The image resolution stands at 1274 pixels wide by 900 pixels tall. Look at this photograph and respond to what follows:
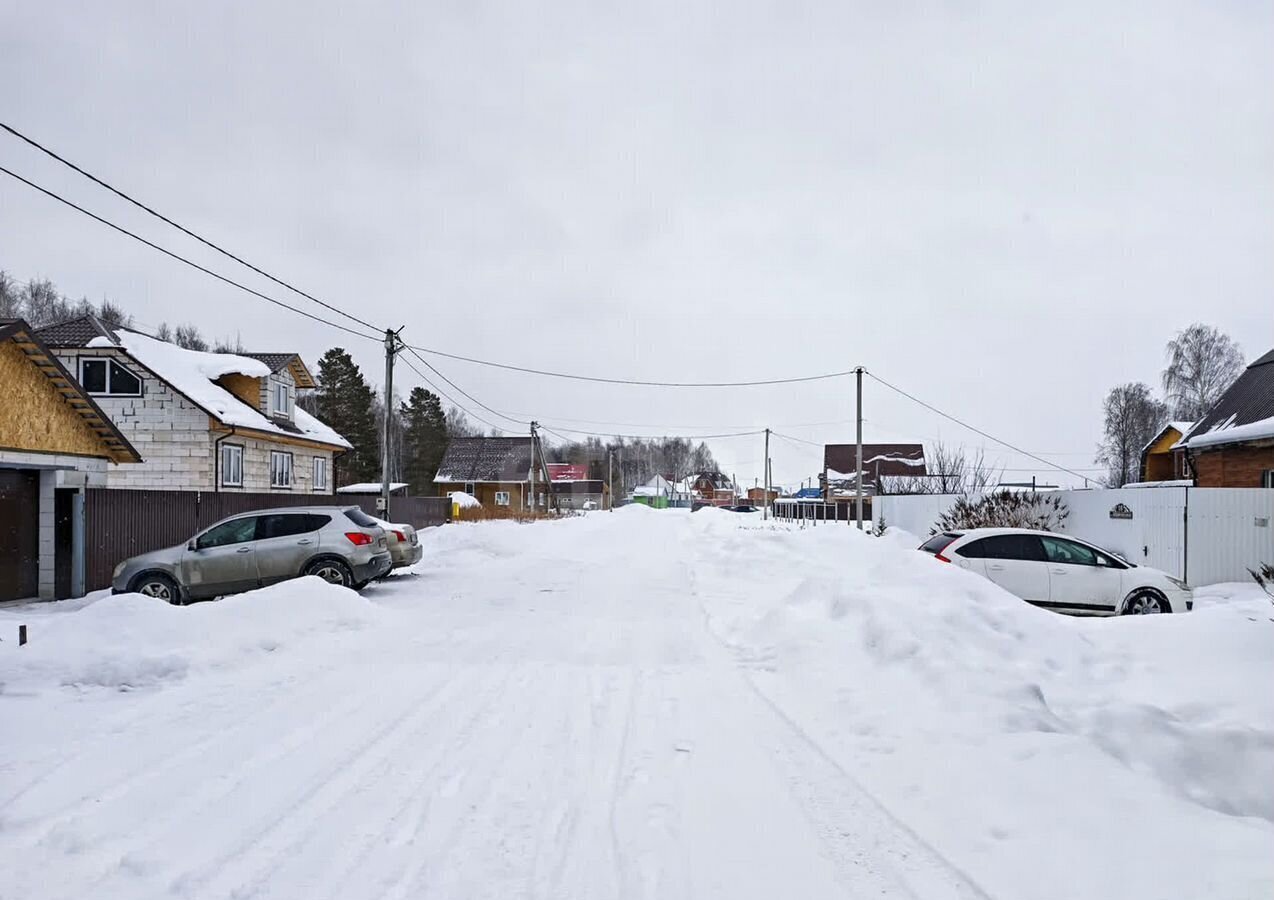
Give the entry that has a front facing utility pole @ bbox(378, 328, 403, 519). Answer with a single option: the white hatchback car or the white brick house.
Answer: the white brick house

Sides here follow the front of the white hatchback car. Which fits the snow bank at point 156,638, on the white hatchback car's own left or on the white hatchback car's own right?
on the white hatchback car's own right

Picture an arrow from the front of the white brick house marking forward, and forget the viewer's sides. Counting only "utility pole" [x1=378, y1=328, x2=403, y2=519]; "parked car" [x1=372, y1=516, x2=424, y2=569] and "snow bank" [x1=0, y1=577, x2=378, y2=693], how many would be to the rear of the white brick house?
0

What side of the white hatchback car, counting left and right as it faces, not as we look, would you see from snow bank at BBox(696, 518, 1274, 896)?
right

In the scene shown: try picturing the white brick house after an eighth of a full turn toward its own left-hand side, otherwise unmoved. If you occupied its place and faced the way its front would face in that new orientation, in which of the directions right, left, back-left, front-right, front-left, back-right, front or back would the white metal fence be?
front-right

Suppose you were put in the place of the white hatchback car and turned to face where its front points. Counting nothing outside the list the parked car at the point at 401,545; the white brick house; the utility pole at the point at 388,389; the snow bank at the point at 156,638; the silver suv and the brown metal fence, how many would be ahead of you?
0

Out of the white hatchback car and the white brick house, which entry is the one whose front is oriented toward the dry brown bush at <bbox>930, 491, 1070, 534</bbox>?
the white brick house

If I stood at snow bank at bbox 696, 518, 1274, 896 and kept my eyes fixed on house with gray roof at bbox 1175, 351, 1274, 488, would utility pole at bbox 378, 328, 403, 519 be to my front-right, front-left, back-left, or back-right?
front-left

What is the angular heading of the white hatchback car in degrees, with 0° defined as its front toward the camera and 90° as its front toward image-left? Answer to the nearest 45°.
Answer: approximately 270°

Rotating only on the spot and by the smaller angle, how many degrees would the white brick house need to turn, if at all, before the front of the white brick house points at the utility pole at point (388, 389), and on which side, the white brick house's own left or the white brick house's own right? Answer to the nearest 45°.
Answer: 0° — it already faces it

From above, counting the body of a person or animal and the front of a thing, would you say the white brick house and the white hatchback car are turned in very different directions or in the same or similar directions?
same or similar directions

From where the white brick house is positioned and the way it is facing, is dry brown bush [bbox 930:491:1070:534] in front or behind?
in front

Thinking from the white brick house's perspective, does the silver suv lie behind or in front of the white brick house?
in front

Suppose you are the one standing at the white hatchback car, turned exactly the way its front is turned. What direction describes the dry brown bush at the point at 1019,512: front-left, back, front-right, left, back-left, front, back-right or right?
left

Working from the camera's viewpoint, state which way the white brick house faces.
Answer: facing the viewer and to the right of the viewer

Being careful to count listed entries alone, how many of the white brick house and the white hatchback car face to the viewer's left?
0
